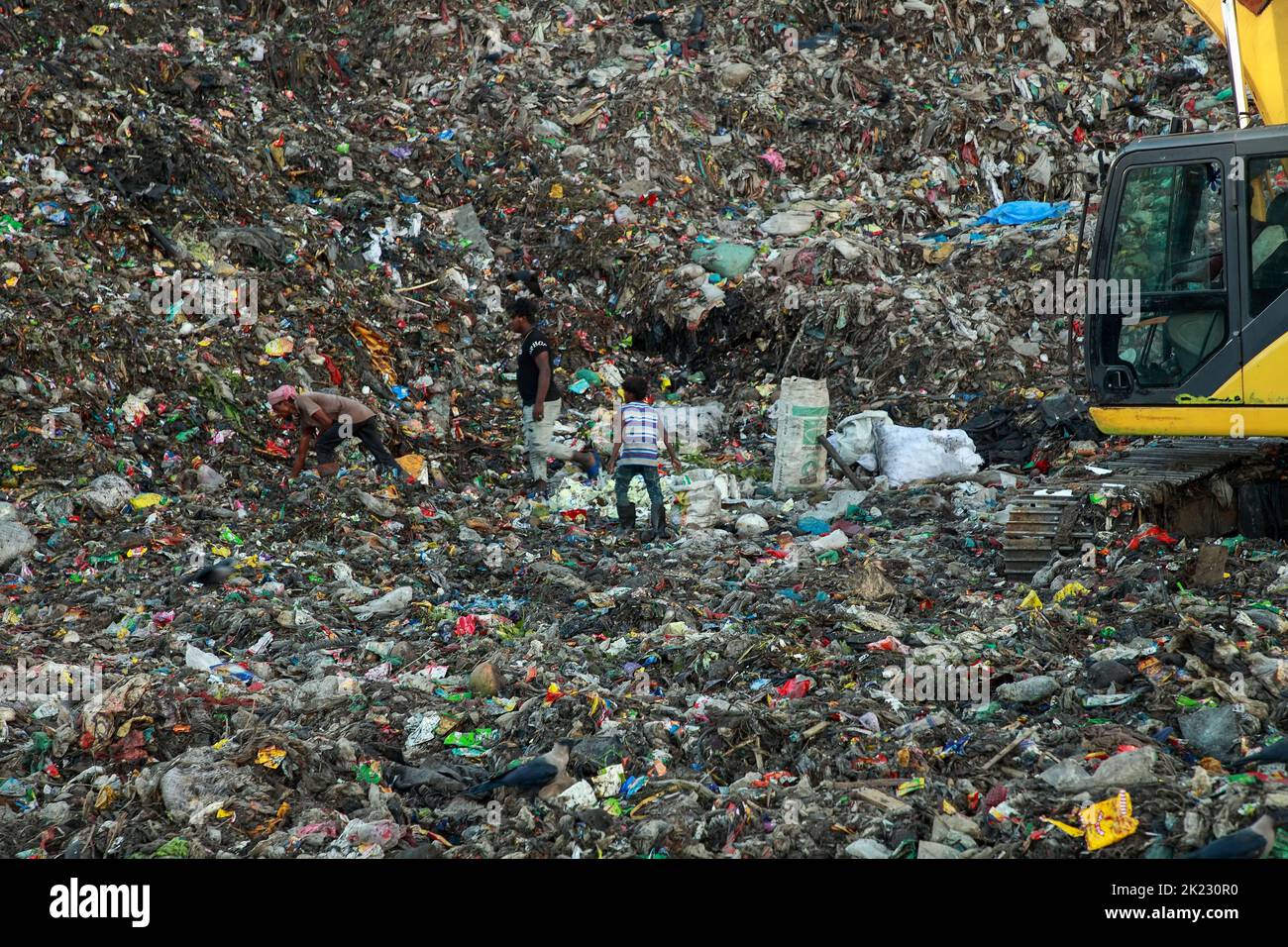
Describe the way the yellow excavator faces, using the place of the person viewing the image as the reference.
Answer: facing to the left of the viewer

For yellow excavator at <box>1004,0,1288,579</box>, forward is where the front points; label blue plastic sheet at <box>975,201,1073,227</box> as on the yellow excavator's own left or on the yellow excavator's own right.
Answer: on the yellow excavator's own right

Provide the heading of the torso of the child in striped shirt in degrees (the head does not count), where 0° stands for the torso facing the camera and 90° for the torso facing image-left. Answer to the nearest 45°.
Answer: approximately 180°

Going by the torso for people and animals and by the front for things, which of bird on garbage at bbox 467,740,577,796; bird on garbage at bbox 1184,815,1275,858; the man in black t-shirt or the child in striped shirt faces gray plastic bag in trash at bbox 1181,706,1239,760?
bird on garbage at bbox 467,740,577,796

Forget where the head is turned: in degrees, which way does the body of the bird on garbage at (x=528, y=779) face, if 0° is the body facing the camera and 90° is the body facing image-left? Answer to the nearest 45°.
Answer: approximately 270°

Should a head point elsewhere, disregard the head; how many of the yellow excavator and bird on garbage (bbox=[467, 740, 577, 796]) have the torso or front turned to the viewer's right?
1

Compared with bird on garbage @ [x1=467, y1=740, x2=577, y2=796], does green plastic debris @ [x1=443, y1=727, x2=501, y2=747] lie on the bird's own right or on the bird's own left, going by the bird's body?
on the bird's own left

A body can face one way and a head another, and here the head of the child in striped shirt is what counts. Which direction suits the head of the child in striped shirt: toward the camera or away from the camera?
away from the camera
